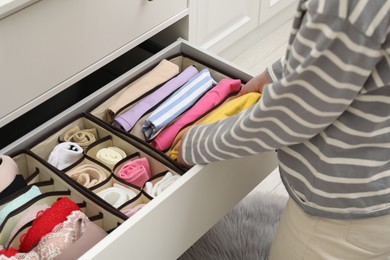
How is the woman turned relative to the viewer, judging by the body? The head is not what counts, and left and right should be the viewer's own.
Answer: facing away from the viewer and to the left of the viewer

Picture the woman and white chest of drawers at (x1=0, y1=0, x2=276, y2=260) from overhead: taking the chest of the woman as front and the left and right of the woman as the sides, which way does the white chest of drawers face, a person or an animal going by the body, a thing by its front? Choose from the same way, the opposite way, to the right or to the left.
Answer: the opposite way

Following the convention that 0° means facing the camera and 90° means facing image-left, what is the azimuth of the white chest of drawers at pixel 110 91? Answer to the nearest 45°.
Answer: approximately 315°

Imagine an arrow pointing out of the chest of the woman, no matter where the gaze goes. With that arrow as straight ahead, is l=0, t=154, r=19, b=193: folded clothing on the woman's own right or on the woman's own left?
on the woman's own left
